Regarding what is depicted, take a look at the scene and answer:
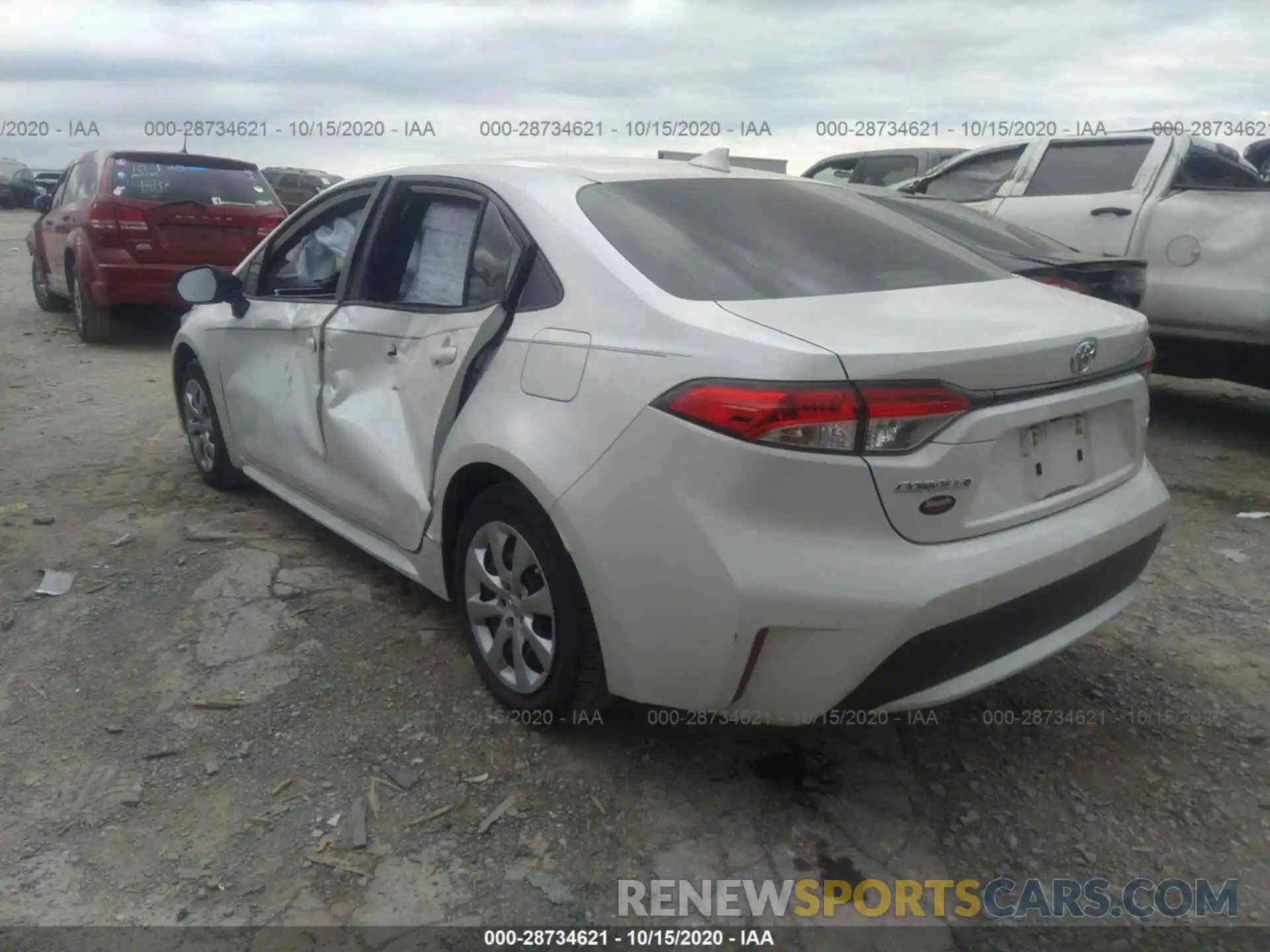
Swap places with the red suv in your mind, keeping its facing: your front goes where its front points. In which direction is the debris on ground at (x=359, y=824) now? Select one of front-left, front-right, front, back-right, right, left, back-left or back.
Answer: back-left

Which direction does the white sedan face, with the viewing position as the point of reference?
facing away from the viewer and to the left of the viewer

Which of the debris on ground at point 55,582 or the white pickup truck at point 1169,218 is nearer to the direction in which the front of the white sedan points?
the debris on ground

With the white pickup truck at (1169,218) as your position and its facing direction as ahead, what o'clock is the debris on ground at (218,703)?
The debris on ground is roughly at 10 o'clock from the white pickup truck.

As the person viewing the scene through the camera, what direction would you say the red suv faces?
facing away from the viewer and to the left of the viewer

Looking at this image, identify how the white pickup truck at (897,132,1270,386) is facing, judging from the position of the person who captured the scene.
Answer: facing to the left of the viewer

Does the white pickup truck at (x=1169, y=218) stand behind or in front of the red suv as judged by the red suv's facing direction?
behind
